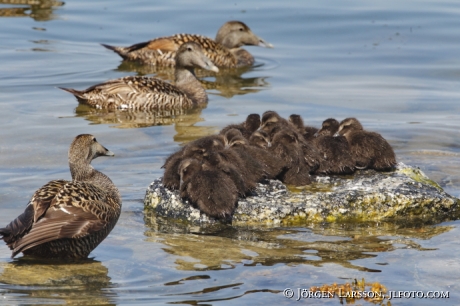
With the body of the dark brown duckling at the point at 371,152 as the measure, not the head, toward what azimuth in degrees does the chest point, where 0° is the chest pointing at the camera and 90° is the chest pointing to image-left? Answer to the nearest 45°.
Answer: approximately 90°

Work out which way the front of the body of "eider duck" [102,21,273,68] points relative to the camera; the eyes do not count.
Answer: to the viewer's right

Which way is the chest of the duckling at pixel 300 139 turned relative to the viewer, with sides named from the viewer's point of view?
facing away from the viewer and to the left of the viewer

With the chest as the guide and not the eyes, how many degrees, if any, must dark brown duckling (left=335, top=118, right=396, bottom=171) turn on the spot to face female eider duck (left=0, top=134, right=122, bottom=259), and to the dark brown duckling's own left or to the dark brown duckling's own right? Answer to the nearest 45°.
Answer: approximately 45° to the dark brown duckling's own left

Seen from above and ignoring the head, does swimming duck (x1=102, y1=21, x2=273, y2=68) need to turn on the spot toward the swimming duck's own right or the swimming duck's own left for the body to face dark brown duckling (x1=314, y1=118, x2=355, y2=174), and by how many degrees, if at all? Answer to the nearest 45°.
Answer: approximately 90° to the swimming duck's own right
